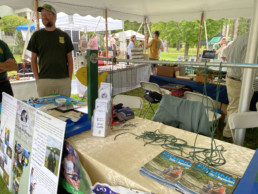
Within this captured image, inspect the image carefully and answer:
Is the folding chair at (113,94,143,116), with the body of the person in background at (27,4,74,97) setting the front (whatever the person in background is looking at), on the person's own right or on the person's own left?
on the person's own left

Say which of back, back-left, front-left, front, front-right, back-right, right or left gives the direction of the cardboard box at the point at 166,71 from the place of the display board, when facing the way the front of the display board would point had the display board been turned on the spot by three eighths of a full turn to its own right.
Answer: front-right

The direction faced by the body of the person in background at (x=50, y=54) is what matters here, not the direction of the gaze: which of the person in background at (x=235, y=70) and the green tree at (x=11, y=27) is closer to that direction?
the person in background

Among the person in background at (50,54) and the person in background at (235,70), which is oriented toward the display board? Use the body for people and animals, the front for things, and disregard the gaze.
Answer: the person in background at (50,54)

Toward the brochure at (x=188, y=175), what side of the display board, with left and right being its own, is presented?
left

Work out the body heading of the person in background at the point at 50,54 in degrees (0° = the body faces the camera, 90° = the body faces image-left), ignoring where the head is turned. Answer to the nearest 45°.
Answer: approximately 0°

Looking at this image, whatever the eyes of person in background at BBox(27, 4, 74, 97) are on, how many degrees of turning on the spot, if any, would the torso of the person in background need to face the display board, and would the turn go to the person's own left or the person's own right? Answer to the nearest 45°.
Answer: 0° — they already face it
